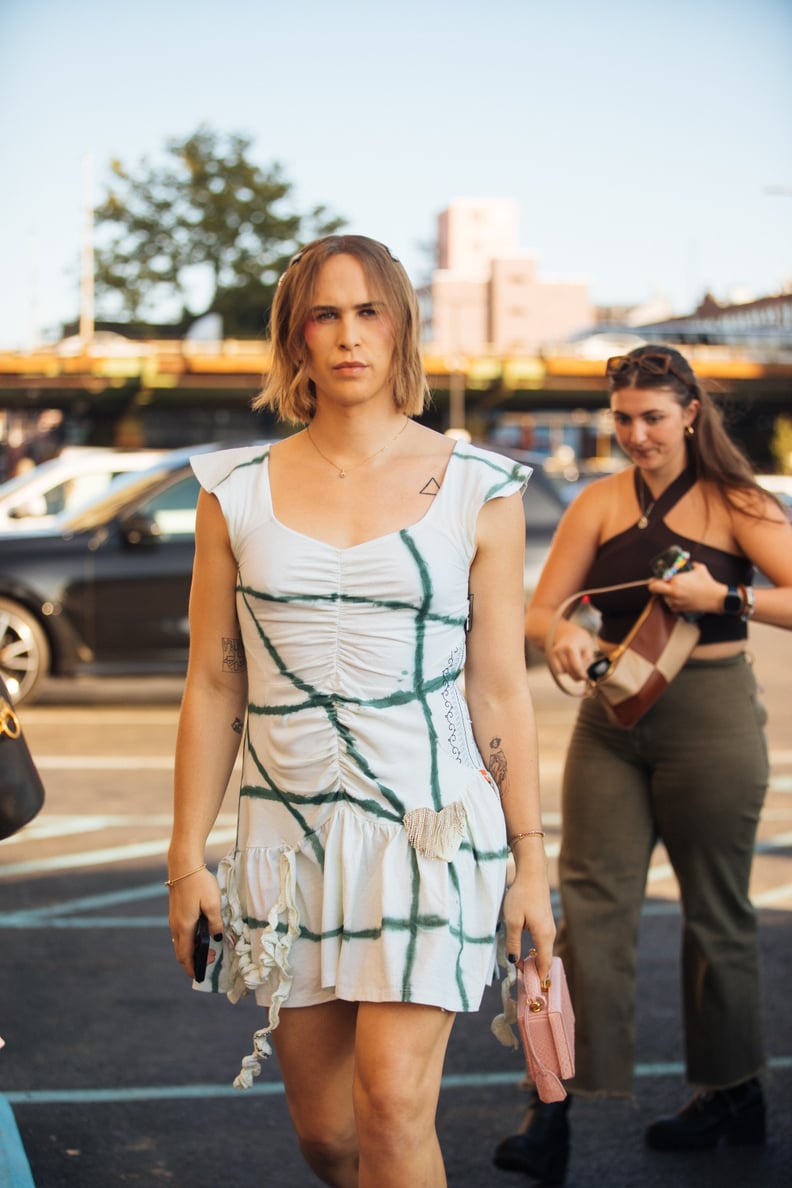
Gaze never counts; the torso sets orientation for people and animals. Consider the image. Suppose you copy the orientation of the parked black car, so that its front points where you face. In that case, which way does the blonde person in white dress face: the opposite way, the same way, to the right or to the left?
to the left

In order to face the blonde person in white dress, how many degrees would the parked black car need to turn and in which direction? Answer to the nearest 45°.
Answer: approximately 90° to its left

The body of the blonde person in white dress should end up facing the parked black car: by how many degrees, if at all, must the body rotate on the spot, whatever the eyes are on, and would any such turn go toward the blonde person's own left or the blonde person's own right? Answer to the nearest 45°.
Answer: approximately 180°

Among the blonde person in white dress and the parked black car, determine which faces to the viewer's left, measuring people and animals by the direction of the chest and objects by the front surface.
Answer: the parked black car

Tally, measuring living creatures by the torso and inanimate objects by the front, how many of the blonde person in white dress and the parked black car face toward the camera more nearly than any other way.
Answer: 1

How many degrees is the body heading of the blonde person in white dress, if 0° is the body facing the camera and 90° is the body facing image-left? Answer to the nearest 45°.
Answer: approximately 0°

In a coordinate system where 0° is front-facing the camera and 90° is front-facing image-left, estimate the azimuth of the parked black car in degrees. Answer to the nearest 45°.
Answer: approximately 90°
